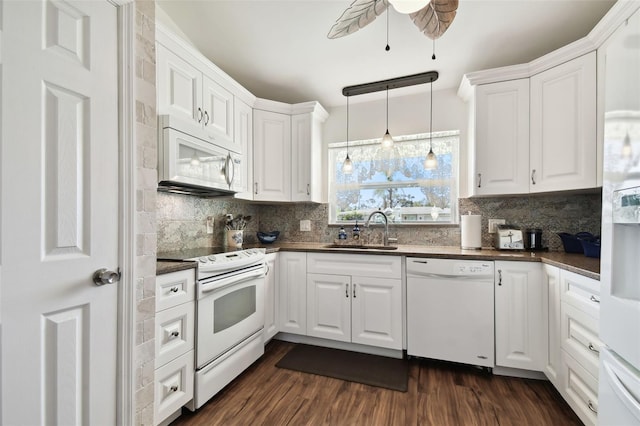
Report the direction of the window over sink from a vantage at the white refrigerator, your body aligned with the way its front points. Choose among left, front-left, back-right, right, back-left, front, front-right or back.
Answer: right

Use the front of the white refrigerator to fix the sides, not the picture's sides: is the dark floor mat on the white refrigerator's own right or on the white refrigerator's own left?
on the white refrigerator's own right

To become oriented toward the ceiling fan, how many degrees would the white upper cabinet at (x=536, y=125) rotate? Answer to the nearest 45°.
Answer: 0° — it already faces it

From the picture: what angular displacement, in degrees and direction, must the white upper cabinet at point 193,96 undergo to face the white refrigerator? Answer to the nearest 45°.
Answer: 0° — it already faces it

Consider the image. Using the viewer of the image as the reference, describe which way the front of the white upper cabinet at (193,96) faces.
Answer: facing the viewer and to the right of the viewer

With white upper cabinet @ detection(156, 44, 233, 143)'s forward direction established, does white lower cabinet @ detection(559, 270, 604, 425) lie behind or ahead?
ahead

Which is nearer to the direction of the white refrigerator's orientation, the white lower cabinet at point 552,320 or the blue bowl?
the blue bowl

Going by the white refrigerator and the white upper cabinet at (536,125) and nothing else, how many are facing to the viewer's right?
0

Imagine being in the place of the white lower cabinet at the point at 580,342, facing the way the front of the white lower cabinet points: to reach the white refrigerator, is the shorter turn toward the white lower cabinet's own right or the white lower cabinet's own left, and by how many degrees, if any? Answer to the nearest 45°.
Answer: approximately 45° to the white lower cabinet's own left

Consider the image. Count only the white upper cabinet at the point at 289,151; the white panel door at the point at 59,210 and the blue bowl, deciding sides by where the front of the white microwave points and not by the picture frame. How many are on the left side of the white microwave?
2

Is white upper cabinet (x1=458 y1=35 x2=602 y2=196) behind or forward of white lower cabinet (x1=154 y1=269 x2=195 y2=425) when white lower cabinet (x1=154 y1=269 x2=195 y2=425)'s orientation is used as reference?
forward
